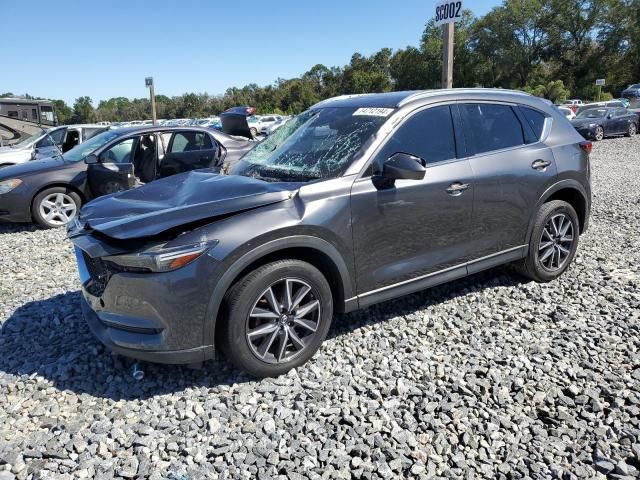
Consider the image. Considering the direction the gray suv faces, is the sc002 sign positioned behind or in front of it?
behind

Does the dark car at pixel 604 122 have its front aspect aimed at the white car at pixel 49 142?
yes

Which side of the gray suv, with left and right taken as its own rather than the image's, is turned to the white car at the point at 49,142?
right

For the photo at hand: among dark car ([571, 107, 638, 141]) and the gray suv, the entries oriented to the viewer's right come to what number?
0

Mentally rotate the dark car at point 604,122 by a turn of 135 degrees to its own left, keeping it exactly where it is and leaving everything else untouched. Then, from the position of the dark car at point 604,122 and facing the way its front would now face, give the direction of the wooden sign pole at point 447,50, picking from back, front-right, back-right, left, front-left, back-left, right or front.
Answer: right

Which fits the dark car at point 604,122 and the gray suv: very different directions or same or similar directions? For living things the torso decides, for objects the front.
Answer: same or similar directions

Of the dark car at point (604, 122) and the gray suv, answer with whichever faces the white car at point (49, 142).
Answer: the dark car

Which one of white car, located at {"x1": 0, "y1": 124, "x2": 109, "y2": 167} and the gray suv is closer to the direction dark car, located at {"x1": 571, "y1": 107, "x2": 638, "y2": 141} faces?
the white car

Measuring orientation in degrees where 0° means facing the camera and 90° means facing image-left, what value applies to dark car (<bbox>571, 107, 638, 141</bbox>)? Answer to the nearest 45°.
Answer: approximately 45°

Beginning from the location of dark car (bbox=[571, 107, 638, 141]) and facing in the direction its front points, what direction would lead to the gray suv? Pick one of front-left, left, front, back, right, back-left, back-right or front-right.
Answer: front-left
